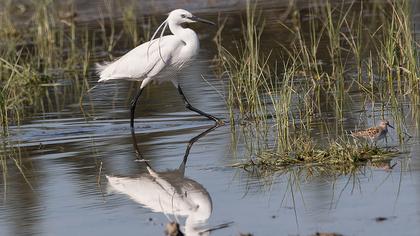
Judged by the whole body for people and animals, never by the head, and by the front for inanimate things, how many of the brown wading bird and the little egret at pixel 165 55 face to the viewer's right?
2

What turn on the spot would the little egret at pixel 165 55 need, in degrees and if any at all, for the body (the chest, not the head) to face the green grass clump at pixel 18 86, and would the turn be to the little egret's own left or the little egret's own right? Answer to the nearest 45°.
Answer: approximately 135° to the little egret's own left

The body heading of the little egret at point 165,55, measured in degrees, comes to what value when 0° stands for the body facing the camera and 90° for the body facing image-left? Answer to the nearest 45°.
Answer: approximately 270°

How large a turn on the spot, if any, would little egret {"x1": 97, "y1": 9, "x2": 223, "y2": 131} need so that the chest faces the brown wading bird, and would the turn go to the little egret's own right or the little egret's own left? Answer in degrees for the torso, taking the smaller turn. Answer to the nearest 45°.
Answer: approximately 45° to the little egret's own right

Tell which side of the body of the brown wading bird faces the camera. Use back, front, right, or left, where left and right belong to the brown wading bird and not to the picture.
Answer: right

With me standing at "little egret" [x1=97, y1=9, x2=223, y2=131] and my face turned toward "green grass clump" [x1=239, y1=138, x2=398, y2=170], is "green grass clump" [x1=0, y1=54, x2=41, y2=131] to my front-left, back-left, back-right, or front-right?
back-right
